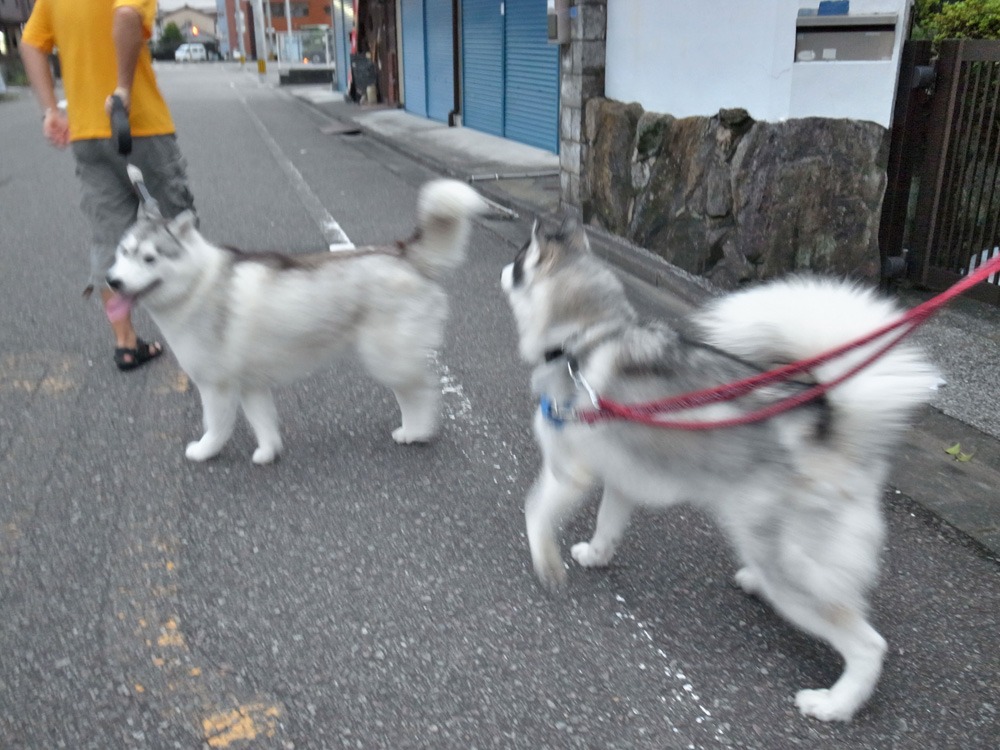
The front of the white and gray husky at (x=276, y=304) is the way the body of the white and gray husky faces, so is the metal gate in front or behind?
behind

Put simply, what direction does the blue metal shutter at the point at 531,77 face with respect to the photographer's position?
facing the viewer and to the left of the viewer

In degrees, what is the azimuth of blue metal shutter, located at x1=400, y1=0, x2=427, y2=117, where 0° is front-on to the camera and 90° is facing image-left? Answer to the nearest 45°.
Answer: approximately 45°

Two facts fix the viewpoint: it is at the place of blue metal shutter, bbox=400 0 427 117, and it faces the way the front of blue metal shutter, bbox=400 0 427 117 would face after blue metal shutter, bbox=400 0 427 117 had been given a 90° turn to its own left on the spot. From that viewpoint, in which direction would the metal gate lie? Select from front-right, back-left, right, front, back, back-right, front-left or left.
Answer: front-right

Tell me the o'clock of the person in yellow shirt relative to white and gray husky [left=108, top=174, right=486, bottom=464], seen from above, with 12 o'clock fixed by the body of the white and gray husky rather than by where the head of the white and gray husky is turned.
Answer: The person in yellow shirt is roughly at 2 o'clock from the white and gray husky.

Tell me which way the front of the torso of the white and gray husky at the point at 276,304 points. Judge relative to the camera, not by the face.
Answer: to the viewer's left

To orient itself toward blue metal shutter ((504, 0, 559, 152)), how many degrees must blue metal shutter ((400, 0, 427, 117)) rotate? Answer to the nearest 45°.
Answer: approximately 45° to its left

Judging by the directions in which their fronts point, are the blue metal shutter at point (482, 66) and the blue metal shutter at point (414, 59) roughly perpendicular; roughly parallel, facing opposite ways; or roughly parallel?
roughly parallel

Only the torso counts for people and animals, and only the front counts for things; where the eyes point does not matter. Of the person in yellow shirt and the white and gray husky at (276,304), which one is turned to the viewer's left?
the white and gray husky

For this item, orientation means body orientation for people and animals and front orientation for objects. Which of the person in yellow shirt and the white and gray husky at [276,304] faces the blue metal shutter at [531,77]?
the person in yellow shirt

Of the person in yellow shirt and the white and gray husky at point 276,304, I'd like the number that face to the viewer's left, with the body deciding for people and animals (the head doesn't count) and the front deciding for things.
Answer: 1
